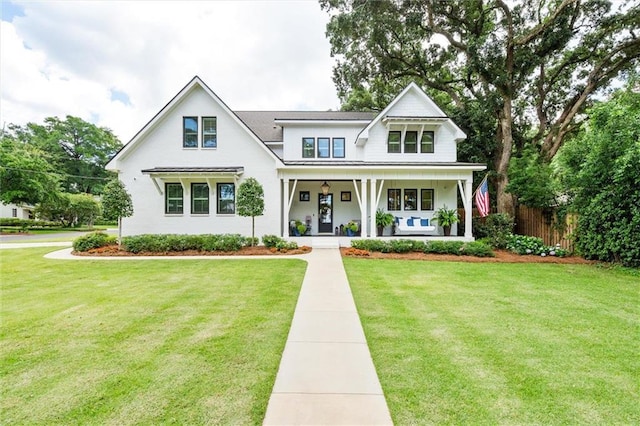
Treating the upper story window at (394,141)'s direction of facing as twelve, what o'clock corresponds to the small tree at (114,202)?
The small tree is roughly at 2 o'clock from the upper story window.

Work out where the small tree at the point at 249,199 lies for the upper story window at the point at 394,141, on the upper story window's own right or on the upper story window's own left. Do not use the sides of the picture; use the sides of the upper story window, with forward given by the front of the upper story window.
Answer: on the upper story window's own right

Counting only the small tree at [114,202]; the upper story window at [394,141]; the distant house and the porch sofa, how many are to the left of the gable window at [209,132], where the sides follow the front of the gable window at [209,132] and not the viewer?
2

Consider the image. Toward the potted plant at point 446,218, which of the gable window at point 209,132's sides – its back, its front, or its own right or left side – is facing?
left

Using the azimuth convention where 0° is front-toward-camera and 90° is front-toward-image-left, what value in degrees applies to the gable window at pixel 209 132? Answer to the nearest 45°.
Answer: approximately 0°

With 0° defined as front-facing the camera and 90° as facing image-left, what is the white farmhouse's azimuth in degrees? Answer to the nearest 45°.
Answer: approximately 0°

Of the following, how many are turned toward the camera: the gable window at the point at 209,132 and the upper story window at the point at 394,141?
2

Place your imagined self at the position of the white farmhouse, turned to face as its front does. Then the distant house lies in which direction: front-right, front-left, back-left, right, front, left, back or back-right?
back-right
